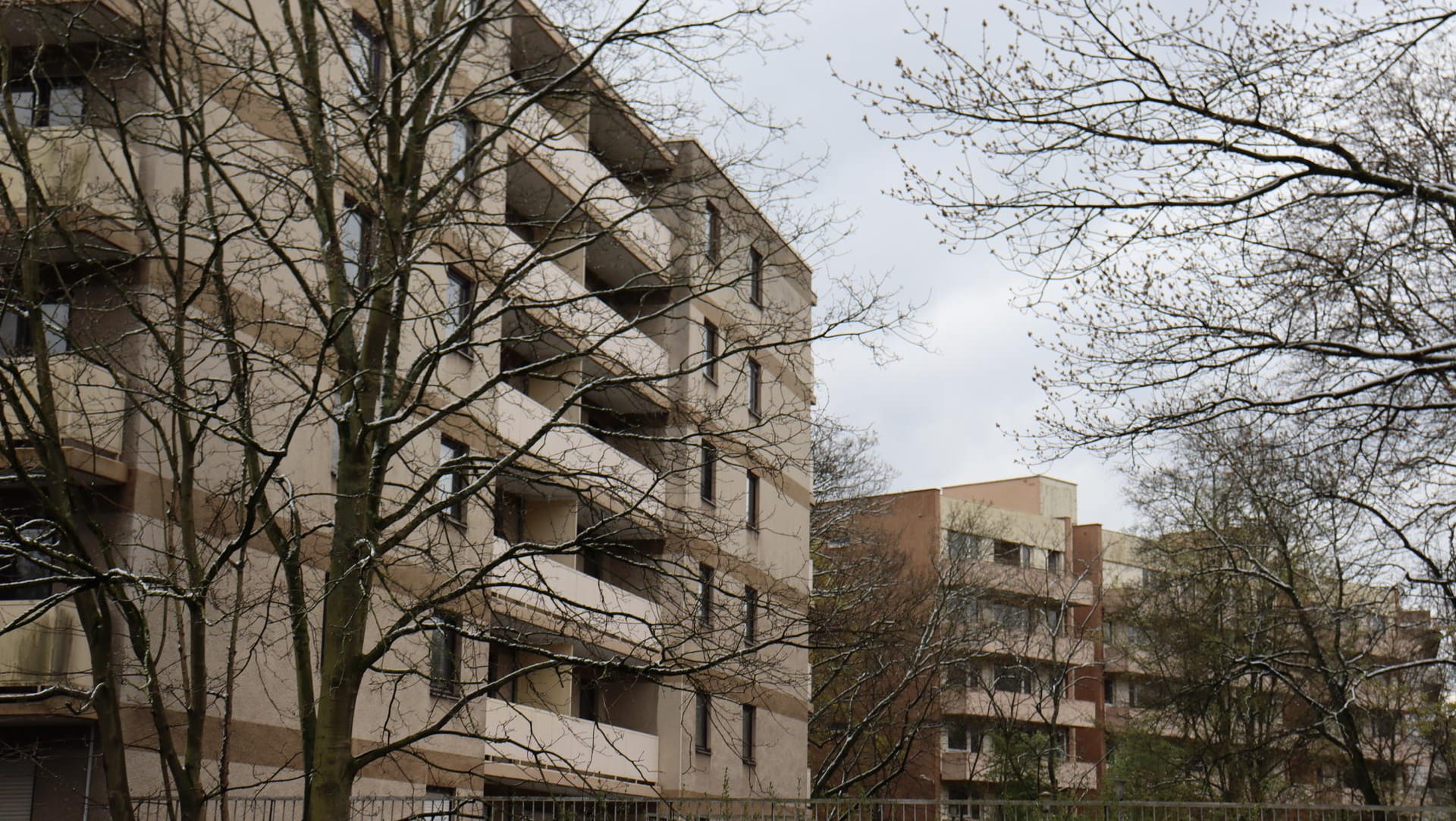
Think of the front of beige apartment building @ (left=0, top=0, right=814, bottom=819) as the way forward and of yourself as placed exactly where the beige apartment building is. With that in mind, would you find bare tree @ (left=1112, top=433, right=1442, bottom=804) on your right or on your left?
on your left

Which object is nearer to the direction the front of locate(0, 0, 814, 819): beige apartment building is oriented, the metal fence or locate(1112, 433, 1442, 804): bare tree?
the metal fence

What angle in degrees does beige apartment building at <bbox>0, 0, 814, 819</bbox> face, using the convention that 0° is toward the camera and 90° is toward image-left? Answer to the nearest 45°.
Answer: approximately 315°
